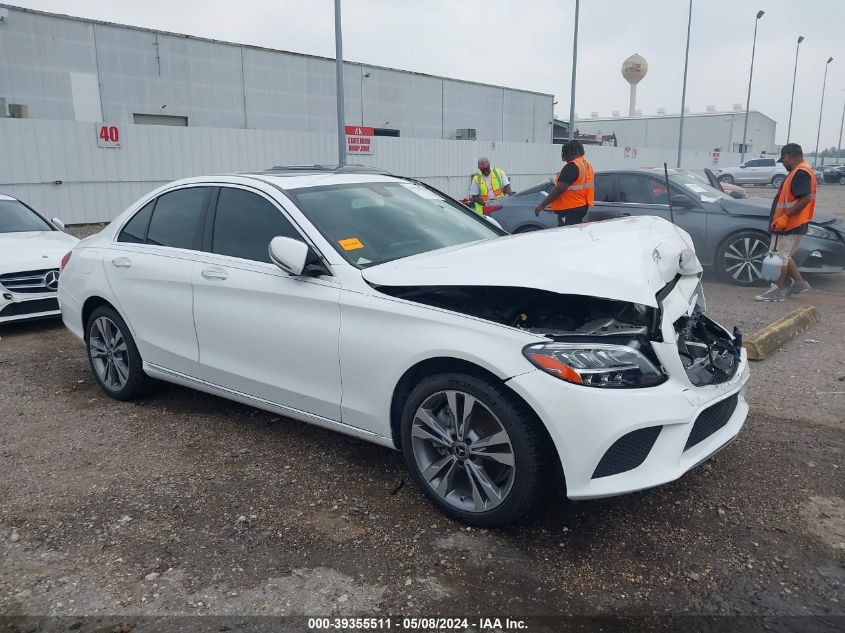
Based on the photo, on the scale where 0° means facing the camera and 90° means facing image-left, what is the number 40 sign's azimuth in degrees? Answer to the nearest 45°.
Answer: approximately 0°

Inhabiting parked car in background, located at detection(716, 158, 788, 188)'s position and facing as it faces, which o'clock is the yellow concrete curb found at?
The yellow concrete curb is roughly at 9 o'clock from the parked car in background.

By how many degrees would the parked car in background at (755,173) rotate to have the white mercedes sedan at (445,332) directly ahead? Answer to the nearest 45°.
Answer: approximately 90° to its left

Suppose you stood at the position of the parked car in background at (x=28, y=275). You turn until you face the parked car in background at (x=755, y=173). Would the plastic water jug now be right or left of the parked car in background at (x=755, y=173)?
right

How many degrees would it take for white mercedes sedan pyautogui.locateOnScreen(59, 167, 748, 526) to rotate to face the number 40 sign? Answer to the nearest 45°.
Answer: approximately 180°

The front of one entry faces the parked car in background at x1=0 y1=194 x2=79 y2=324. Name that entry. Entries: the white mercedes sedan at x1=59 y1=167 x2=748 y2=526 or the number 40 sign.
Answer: the number 40 sign

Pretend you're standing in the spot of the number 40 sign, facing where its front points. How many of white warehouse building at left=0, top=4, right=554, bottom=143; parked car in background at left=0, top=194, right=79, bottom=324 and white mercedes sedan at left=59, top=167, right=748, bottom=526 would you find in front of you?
2

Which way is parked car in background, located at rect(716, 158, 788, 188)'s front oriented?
to the viewer's left

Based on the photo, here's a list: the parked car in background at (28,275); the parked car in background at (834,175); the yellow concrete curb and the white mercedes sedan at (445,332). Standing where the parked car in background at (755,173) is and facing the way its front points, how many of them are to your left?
3

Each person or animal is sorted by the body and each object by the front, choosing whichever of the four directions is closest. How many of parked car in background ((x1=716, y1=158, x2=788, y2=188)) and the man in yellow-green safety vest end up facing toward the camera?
1

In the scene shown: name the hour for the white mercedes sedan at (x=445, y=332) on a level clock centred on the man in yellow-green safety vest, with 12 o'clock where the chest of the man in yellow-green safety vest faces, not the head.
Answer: The white mercedes sedan is roughly at 12 o'clock from the man in yellow-green safety vest.

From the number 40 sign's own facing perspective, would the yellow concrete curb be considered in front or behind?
in front

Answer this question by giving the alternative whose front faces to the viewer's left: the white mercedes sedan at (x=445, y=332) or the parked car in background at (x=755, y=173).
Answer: the parked car in background
